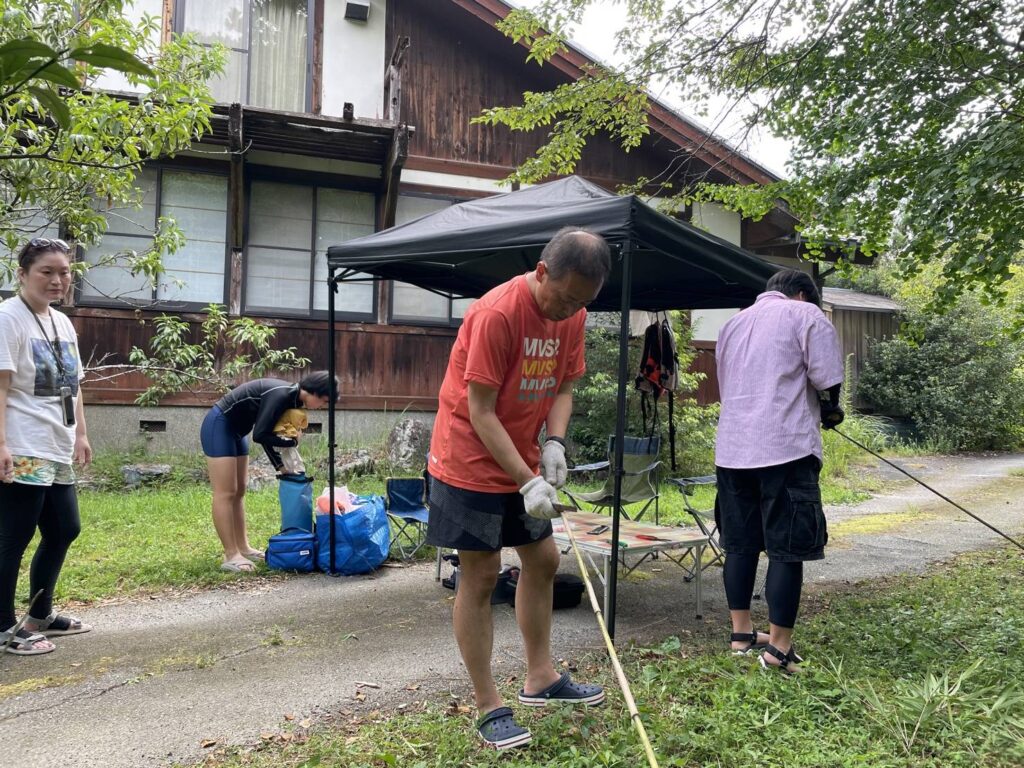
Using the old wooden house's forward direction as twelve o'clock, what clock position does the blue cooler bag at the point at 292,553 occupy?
The blue cooler bag is roughly at 12 o'clock from the old wooden house.

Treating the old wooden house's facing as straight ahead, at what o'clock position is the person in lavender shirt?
The person in lavender shirt is roughly at 11 o'clock from the old wooden house.

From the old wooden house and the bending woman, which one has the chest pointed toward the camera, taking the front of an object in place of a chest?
the old wooden house

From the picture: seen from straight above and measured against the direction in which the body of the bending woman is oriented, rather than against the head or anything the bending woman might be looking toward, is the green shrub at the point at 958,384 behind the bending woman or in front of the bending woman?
in front

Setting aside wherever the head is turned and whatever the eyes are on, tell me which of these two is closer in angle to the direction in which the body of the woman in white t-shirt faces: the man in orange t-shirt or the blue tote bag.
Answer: the man in orange t-shirt

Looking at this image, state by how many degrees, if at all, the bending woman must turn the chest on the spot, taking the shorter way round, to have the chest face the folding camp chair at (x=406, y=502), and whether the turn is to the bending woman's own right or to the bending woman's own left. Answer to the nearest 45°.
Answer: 0° — they already face it

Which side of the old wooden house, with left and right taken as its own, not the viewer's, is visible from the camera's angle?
front

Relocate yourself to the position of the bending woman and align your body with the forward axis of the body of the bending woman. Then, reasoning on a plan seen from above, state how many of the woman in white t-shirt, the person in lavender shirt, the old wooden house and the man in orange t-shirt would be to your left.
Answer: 1

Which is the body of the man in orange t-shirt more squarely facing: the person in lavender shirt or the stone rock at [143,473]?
the person in lavender shirt

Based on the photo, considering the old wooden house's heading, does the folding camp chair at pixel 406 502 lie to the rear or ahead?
ahead

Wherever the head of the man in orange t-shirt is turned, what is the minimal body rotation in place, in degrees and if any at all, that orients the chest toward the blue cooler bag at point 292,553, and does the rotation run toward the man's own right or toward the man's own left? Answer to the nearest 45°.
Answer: approximately 180°

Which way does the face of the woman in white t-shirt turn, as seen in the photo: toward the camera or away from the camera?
toward the camera

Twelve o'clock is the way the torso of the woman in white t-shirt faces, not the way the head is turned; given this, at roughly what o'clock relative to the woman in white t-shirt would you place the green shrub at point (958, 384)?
The green shrub is roughly at 10 o'clock from the woman in white t-shirt.

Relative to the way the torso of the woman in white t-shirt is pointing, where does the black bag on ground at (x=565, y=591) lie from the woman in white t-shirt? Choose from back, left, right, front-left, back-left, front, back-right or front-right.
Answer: front-left

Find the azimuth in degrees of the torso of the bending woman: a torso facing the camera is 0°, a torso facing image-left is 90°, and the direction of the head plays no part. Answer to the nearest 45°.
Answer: approximately 270°

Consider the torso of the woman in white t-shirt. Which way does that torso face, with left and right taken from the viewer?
facing the viewer and to the right of the viewer

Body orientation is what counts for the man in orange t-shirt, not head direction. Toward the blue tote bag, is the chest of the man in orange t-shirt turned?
no

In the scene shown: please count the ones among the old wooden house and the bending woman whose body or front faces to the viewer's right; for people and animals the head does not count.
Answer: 1

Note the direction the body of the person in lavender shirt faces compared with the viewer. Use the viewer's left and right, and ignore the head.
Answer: facing away from the viewer and to the right of the viewer
